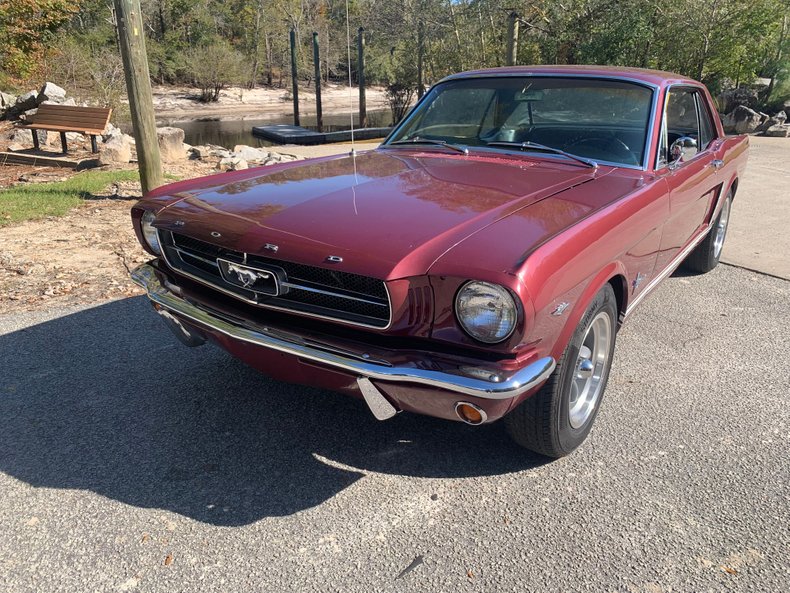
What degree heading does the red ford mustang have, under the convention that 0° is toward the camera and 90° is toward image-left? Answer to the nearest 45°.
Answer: approximately 45°

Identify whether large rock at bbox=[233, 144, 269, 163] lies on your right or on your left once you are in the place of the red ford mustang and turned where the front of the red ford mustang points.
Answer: on your right

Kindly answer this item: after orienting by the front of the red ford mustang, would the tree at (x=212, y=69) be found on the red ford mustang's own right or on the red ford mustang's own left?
on the red ford mustang's own right

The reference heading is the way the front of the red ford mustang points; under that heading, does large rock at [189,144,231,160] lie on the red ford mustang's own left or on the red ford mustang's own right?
on the red ford mustang's own right

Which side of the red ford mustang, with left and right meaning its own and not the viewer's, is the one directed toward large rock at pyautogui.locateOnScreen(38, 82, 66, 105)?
right

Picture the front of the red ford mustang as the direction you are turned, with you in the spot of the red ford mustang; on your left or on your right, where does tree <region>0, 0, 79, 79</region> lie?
on your right

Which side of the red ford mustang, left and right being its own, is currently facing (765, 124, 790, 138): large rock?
back

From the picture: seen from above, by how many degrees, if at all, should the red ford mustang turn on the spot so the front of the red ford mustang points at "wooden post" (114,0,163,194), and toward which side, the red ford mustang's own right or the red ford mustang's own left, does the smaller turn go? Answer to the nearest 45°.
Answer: approximately 90° to the red ford mustang's own right

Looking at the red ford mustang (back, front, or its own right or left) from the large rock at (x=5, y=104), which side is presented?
right

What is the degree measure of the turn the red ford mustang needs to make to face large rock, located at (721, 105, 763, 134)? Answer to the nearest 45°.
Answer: approximately 180°

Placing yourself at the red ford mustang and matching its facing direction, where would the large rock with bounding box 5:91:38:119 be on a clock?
The large rock is roughly at 3 o'clock from the red ford mustang.

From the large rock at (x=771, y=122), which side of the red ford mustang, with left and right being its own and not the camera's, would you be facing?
back
